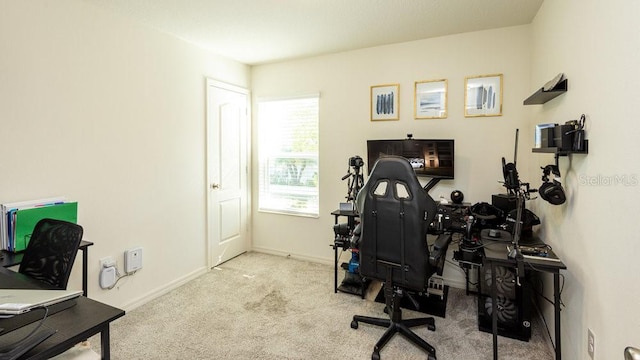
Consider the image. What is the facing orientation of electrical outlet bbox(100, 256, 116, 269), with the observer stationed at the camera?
facing the viewer and to the right of the viewer

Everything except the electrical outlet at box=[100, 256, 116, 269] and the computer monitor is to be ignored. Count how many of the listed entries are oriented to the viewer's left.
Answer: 0

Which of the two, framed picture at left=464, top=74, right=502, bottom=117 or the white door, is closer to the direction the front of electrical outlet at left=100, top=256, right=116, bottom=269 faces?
the framed picture

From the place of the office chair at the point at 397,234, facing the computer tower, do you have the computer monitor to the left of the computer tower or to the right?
left

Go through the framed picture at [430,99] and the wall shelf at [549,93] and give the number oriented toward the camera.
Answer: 1

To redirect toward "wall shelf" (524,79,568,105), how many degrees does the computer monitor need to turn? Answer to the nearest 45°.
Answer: approximately 45° to its left

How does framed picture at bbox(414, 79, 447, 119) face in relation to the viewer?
toward the camera

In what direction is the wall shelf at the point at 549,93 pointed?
to the viewer's left

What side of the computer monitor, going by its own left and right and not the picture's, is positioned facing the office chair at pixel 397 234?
front

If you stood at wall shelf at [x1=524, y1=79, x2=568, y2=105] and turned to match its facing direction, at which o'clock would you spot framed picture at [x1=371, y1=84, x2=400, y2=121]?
The framed picture is roughly at 1 o'clock from the wall shelf.

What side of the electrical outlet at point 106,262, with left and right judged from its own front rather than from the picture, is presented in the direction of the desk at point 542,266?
front

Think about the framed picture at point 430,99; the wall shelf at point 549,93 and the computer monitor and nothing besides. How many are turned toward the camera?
2

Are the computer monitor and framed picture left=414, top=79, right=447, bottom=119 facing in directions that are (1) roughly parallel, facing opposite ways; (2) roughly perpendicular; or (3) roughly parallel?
roughly parallel

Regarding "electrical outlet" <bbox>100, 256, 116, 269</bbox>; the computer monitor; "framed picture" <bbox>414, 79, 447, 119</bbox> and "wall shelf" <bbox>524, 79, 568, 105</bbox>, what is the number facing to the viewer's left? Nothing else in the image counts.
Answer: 1

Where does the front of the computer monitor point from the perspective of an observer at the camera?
facing the viewer
